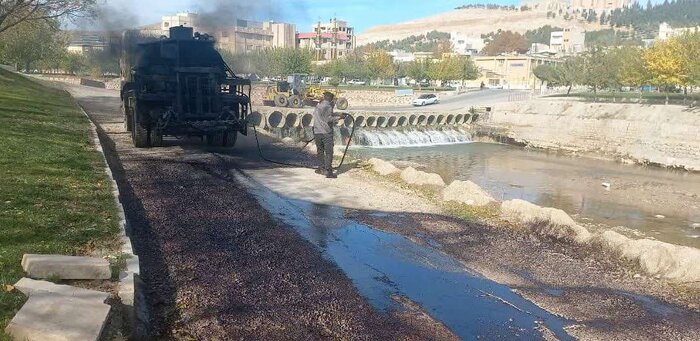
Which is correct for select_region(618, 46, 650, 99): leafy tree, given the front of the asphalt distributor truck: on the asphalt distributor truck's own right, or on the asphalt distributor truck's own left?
on the asphalt distributor truck's own right

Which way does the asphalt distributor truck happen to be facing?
away from the camera

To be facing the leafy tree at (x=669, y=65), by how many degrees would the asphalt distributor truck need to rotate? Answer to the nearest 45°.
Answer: approximately 45° to its right

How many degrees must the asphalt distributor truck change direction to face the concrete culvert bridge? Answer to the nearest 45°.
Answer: approximately 45° to its right

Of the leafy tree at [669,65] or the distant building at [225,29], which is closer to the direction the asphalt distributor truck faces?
the distant building

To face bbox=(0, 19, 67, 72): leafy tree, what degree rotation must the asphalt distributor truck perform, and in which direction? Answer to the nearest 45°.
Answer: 0° — it already faces it

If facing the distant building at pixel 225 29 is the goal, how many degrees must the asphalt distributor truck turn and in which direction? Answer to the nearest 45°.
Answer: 0° — it already faces it

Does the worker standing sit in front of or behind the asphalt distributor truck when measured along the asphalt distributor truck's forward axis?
behind

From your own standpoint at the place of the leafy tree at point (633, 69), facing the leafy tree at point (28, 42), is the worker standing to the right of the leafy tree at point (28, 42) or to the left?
left
